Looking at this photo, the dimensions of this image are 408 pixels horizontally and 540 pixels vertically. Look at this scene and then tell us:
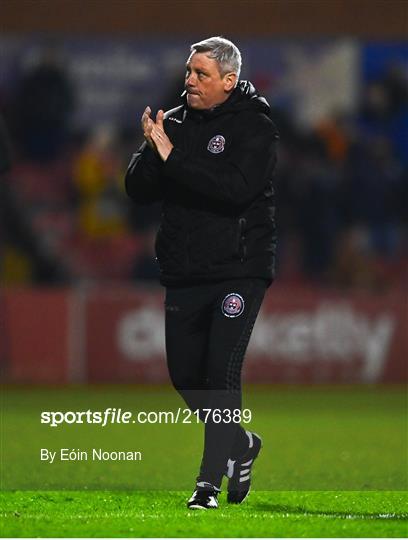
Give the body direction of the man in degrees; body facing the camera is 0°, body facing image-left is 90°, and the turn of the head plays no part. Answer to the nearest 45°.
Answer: approximately 45°

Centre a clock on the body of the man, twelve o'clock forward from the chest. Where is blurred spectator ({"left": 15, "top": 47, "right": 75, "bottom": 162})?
The blurred spectator is roughly at 4 o'clock from the man.
